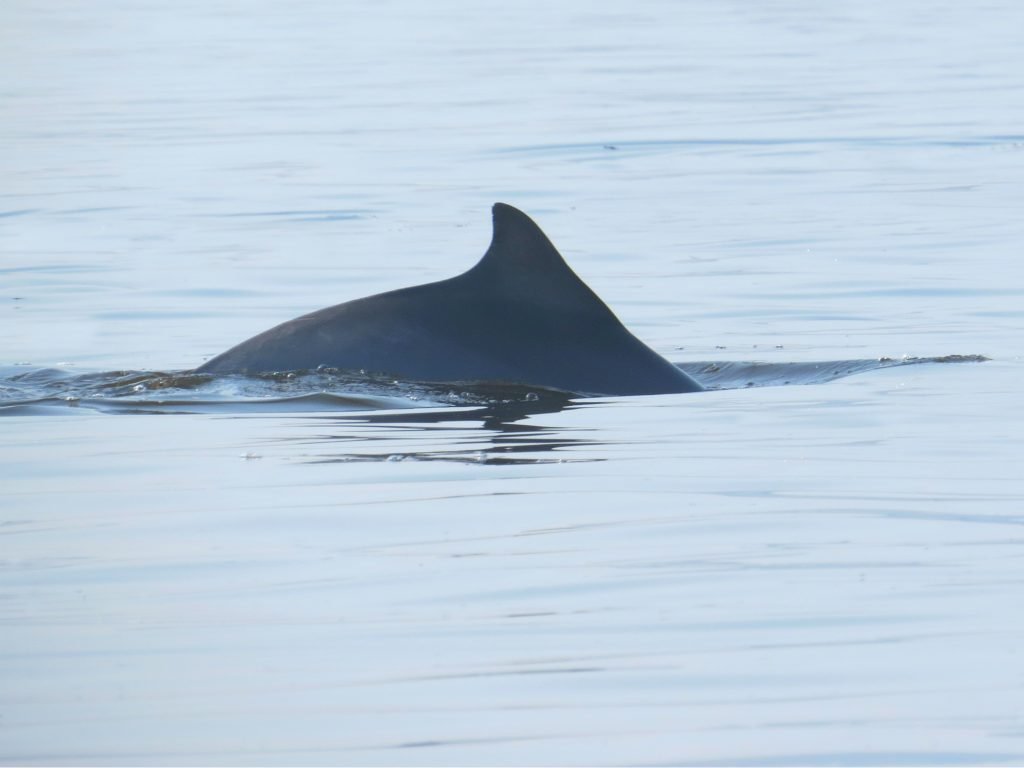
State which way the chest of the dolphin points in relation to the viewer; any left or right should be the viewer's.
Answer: facing to the right of the viewer
